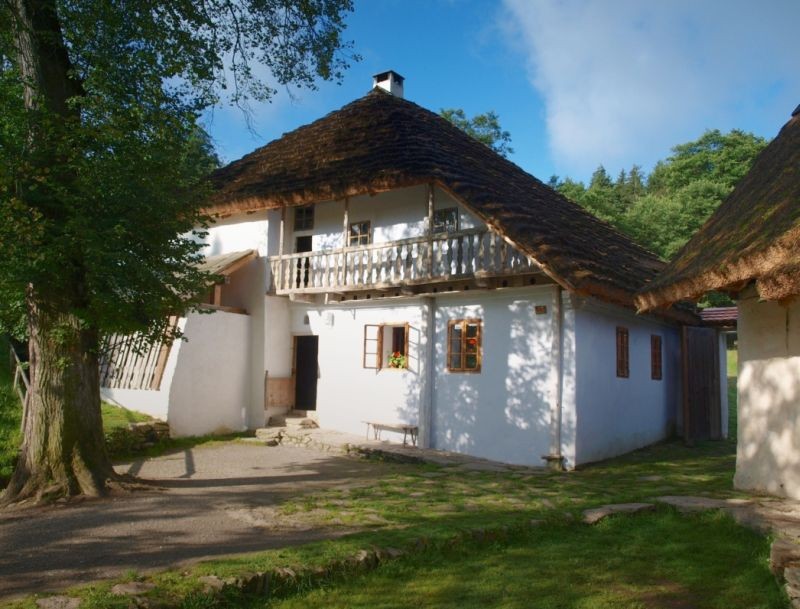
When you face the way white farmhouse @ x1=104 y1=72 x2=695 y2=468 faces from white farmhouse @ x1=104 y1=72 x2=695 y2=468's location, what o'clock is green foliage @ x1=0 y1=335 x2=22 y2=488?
The green foliage is roughly at 1 o'clock from the white farmhouse.

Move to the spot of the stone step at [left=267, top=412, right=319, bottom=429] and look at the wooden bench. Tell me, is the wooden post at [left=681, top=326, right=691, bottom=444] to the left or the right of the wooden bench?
left

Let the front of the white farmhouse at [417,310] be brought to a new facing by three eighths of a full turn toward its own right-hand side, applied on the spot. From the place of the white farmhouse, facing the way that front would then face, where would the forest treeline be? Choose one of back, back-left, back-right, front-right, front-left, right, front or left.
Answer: front-right

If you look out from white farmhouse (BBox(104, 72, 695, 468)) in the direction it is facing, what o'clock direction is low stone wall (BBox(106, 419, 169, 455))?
The low stone wall is roughly at 1 o'clock from the white farmhouse.

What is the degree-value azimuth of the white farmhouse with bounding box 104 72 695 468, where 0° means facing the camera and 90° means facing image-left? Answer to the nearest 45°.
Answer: approximately 45°

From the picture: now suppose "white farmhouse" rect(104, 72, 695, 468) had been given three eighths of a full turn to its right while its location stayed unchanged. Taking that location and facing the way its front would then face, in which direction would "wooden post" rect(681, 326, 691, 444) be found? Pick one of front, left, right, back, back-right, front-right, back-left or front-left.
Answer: right
